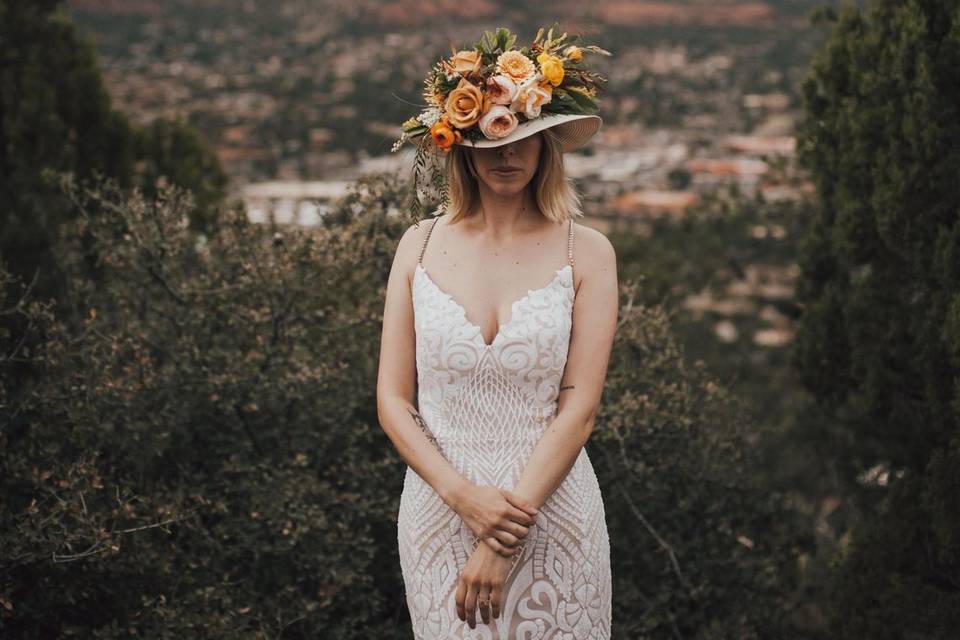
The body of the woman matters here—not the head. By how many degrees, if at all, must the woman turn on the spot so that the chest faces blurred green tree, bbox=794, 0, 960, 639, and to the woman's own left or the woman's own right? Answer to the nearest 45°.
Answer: approximately 135° to the woman's own left

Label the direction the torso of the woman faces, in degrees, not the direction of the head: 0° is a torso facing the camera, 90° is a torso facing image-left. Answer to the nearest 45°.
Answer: approximately 0°

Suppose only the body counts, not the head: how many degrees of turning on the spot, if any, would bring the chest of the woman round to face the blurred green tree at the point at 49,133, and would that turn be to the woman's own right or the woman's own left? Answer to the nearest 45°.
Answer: approximately 135° to the woman's own right
